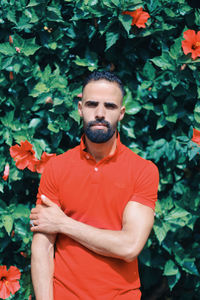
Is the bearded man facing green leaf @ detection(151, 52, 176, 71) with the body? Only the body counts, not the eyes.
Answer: no

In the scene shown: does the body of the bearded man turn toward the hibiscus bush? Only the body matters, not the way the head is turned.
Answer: no

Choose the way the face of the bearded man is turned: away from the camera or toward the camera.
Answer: toward the camera

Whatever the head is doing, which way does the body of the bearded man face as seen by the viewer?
toward the camera
